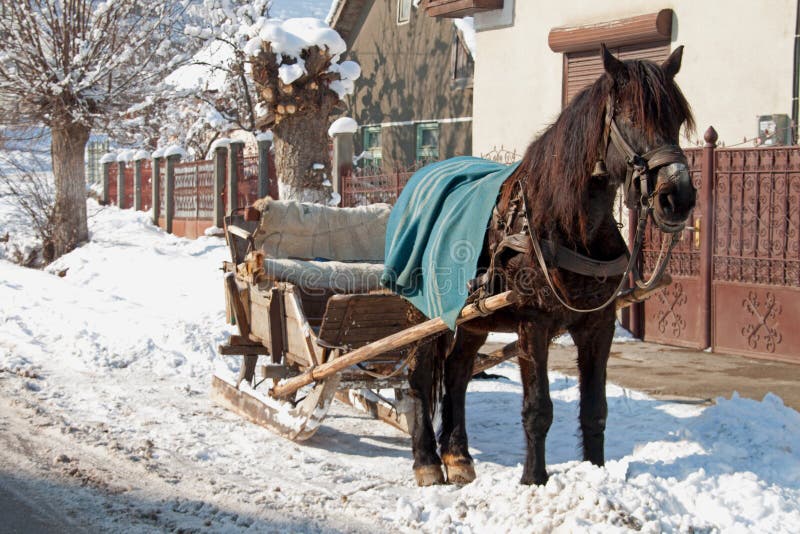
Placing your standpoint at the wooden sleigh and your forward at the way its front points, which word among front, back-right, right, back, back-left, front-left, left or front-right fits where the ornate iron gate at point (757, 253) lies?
left

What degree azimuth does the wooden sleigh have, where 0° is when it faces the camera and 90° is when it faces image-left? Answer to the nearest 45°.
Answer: approximately 315°

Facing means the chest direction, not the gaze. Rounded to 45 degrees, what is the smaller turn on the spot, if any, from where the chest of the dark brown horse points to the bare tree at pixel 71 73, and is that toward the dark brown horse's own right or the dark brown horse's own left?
approximately 180°

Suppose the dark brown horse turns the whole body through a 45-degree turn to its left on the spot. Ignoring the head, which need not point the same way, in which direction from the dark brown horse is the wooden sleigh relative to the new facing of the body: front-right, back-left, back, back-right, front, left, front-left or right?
back-left

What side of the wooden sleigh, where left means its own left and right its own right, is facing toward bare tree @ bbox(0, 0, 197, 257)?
back

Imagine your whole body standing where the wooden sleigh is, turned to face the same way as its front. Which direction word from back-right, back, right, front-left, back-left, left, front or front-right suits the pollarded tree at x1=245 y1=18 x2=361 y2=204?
back-left

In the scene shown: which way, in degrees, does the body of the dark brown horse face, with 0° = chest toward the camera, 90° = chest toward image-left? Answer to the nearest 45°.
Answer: approximately 315°

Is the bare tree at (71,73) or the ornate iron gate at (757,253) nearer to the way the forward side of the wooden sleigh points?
the ornate iron gate
